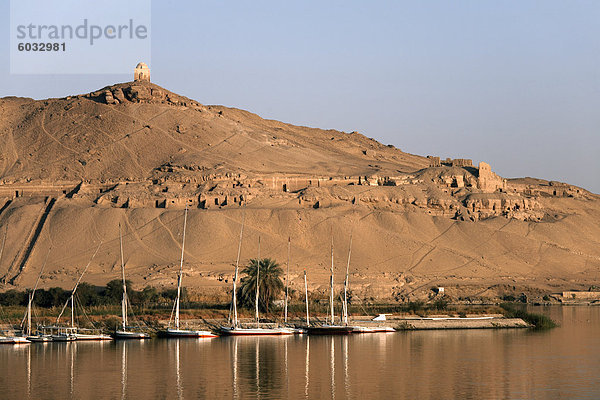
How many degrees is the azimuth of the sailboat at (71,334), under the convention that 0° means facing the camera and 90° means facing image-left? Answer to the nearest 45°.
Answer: approximately 90°
